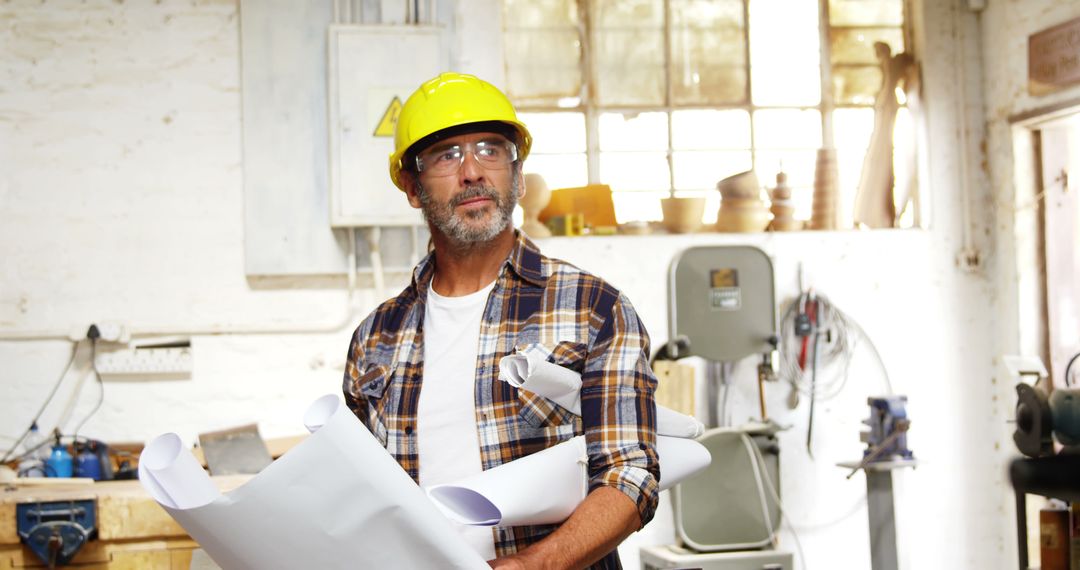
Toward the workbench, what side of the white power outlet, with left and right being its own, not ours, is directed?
front

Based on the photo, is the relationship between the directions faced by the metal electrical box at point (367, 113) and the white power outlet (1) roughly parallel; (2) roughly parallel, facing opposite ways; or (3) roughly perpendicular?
roughly parallel

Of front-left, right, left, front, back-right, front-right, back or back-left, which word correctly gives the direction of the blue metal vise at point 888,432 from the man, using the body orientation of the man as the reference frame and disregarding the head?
back

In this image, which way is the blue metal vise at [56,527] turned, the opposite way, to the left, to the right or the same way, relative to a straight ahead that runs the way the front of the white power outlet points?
the same way

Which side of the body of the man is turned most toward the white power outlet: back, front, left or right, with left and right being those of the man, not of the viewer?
right

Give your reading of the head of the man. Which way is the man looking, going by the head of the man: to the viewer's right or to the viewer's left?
to the viewer's right

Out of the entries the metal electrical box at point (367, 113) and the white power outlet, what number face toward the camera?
2

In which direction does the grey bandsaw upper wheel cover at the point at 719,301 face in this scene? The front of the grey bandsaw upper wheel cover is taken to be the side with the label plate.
toward the camera

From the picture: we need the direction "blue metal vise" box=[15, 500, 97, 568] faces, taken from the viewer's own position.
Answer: facing the viewer

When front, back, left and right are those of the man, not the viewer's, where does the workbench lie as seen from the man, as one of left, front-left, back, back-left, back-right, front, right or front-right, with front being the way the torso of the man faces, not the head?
right

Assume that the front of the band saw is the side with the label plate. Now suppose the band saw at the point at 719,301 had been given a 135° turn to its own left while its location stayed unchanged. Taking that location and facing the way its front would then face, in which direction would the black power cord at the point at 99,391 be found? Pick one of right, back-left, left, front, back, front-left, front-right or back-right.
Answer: back-left

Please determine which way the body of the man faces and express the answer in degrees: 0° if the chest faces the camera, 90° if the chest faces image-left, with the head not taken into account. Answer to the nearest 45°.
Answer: approximately 45°

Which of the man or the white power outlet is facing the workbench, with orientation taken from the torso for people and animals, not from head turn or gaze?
the white power outlet

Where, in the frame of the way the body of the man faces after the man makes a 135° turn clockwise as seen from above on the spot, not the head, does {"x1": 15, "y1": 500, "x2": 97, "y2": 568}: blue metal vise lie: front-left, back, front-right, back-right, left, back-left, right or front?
front-left

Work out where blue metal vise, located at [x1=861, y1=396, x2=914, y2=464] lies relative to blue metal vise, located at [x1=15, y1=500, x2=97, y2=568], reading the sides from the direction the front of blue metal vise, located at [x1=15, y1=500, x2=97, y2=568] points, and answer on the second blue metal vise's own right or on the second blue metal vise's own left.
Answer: on the second blue metal vise's own left

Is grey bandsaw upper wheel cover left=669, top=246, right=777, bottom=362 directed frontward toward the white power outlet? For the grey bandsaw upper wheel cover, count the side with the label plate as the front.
no
